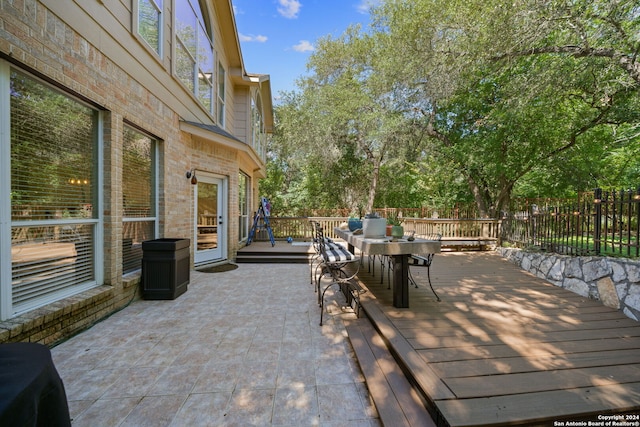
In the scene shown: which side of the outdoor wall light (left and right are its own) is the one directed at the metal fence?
front

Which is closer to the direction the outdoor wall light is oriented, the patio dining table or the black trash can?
the patio dining table

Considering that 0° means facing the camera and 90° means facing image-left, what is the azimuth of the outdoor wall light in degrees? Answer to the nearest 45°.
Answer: approximately 315°

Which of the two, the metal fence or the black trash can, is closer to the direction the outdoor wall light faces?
the metal fence

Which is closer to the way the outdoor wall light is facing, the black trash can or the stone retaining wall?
the stone retaining wall

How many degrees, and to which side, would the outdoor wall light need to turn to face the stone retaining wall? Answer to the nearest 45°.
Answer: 0° — it already faces it

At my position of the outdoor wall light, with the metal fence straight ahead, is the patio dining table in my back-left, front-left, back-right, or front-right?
front-right

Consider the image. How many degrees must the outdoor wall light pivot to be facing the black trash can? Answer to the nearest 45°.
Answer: approximately 45° to its right

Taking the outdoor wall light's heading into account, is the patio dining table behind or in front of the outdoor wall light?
in front
